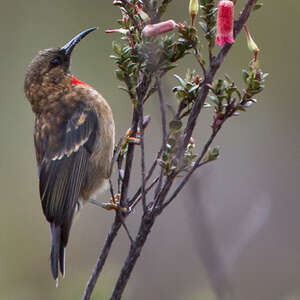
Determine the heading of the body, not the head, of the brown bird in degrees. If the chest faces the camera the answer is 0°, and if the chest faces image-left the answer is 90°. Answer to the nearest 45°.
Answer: approximately 270°
